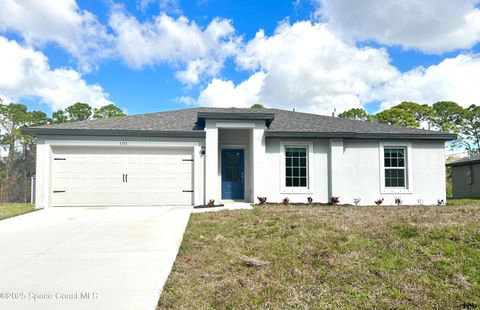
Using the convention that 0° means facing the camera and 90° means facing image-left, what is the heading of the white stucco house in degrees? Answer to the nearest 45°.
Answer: approximately 0°
